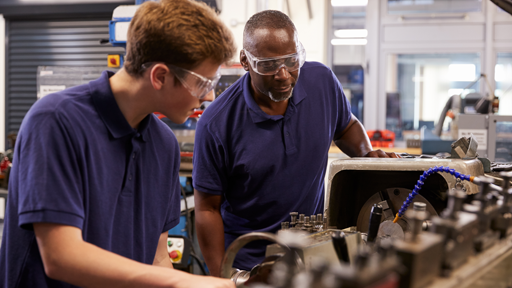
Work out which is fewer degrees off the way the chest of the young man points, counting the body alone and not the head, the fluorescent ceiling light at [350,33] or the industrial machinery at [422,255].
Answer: the industrial machinery

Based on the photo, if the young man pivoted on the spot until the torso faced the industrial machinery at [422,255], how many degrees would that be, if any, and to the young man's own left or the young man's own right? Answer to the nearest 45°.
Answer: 0° — they already face it

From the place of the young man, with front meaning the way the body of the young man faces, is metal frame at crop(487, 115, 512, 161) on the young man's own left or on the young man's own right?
on the young man's own left

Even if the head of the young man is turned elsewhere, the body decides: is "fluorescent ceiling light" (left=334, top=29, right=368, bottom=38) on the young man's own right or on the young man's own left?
on the young man's own left

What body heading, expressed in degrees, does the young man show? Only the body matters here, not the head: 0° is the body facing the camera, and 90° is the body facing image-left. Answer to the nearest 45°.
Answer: approximately 315°

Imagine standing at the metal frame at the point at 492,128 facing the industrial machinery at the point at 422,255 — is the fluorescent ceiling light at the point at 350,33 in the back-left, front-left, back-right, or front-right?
back-right

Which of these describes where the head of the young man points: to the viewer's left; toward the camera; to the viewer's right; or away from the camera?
to the viewer's right

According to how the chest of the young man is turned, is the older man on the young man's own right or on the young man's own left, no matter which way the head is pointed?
on the young man's own left

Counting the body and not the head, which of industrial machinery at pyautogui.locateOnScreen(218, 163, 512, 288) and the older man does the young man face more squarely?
the industrial machinery

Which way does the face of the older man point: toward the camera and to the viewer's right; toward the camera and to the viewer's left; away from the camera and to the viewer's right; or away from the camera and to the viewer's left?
toward the camera and to the viewer's right

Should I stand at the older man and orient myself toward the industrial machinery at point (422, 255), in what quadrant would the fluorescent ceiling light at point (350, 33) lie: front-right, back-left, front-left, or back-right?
back-left
